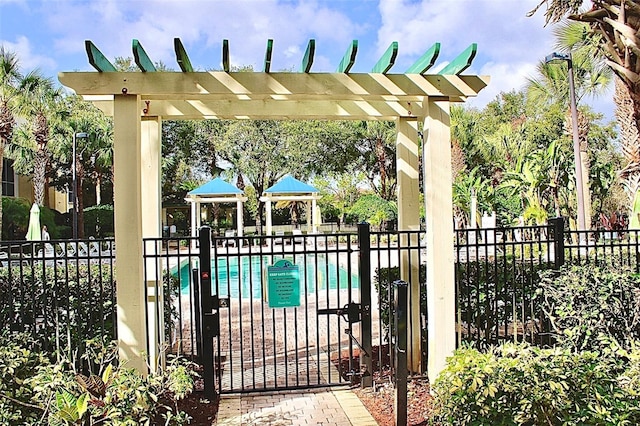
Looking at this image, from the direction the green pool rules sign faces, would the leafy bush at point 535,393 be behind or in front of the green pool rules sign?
in front

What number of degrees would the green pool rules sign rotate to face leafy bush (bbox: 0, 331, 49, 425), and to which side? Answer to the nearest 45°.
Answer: approximately 45° to its right

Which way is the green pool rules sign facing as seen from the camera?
toward the camera

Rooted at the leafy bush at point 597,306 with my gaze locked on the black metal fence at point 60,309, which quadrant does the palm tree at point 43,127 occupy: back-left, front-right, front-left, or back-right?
front-right

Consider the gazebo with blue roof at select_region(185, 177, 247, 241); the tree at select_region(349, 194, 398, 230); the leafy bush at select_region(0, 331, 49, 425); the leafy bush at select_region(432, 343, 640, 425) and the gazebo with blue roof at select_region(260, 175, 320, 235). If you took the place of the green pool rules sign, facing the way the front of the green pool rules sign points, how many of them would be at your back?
3

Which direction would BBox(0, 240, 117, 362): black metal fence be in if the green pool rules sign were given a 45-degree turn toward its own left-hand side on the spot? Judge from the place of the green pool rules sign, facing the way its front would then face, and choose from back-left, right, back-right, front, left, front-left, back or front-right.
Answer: back-right

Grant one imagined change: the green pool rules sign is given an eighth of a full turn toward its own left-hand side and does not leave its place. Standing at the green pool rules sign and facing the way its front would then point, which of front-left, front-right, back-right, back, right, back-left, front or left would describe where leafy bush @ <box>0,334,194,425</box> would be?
right

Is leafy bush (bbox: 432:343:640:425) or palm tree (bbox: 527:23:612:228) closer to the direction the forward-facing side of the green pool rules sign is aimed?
the leafy bush

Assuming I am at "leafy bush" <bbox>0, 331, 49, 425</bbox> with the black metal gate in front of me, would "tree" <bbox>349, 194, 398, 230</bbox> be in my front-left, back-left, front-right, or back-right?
front-left

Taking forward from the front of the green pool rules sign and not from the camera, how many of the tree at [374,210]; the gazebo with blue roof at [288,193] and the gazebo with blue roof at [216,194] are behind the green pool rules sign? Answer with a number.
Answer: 3

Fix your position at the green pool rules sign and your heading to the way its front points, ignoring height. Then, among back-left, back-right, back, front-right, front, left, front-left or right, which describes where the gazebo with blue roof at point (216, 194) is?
back

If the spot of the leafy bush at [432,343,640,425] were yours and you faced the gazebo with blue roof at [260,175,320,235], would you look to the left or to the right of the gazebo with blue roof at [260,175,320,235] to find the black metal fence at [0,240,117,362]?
left

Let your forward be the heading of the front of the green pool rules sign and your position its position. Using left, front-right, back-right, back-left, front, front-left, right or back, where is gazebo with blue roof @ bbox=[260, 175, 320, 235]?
back

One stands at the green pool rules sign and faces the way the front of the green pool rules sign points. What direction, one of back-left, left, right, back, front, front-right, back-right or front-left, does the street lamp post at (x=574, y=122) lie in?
back-left

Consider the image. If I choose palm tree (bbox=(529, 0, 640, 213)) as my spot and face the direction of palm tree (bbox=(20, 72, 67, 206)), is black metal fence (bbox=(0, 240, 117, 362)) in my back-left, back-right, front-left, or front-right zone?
front-left

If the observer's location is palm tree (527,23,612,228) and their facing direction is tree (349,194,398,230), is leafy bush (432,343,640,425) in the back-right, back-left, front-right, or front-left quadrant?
back-left

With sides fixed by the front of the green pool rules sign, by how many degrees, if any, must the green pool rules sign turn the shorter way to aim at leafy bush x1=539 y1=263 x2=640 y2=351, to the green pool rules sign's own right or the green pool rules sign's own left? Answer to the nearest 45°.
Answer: approximately 90° to the green pool rules sign's own left
